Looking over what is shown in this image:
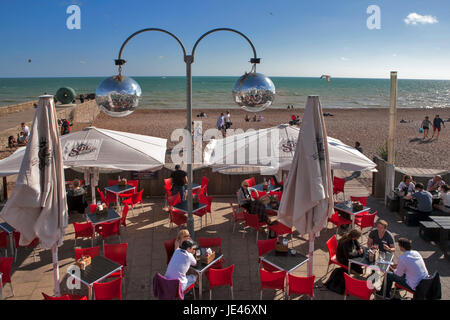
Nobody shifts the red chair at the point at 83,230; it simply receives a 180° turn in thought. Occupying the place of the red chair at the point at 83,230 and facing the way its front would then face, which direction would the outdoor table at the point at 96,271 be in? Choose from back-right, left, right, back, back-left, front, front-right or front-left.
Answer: front

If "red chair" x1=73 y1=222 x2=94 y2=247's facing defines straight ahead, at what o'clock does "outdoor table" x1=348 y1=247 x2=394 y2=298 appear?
The outdoor table is roughly at 4 o'clock from the red chair.

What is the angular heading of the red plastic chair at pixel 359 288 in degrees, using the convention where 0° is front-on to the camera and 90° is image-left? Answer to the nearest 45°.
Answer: approximately 225°

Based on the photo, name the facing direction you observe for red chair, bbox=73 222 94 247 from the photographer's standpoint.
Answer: facing away from the viewer

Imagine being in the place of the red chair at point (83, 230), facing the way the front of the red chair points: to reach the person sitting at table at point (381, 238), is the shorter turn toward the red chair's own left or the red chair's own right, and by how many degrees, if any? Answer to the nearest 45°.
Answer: approximately 135° to the red chair's own right

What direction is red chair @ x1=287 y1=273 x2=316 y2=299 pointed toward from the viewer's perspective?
away from the camera
